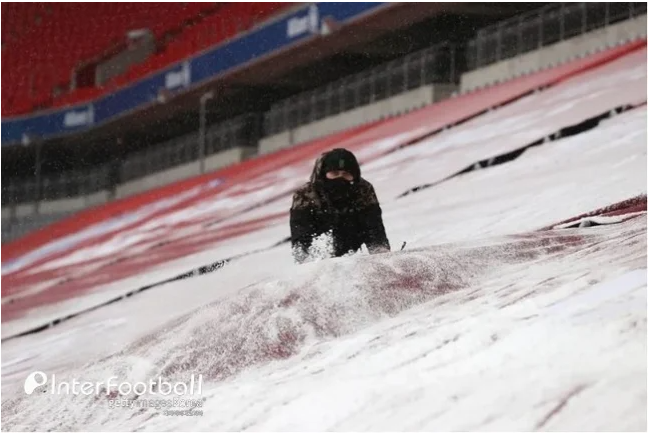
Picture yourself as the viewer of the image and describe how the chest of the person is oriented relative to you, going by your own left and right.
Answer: facing the viewer

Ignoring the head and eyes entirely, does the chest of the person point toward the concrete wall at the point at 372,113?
no

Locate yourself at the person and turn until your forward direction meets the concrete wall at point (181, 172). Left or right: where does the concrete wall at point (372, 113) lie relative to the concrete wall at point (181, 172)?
right

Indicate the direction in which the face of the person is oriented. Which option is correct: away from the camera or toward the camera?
toward the camera

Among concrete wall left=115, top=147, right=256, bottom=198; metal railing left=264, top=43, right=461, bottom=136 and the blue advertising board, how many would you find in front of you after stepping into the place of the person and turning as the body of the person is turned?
0

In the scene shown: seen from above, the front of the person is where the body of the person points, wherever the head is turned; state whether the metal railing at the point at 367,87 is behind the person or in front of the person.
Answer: behind

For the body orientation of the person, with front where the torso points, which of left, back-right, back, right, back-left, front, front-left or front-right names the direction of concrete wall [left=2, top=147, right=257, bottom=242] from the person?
back-right

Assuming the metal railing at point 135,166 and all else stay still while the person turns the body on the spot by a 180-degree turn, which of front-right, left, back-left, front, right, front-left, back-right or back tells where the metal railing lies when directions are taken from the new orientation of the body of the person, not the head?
front-left

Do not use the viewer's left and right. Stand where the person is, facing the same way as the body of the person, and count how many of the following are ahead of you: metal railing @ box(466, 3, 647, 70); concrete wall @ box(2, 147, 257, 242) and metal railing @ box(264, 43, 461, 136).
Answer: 0

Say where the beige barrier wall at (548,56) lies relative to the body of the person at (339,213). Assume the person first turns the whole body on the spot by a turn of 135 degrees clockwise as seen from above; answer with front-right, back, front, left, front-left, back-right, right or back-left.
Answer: right

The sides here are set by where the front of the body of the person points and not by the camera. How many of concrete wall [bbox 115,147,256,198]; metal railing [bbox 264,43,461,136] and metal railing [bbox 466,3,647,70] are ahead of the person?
0
